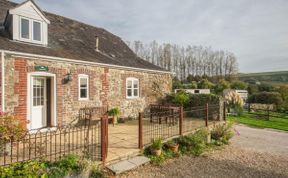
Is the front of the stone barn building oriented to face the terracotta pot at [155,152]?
yes

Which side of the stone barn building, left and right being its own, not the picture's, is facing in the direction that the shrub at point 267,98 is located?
left

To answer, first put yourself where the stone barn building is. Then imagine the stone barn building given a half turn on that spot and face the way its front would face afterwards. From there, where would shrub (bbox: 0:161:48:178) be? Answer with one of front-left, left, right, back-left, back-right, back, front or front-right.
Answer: back-left

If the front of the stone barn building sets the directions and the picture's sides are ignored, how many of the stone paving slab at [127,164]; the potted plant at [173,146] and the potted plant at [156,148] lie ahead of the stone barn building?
3

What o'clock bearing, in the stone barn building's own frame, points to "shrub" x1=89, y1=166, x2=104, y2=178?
The shrub is roughly at 1 o'clock from the stone barn building.

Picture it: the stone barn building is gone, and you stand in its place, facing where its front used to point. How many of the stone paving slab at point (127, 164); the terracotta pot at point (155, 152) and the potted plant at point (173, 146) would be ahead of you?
3

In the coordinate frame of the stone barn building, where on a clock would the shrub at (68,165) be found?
The shrub is roughly at 1 o'clock from the stone barn building.

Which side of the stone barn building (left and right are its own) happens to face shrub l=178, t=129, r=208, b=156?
front

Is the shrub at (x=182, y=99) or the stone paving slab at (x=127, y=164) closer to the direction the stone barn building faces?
the stone paving slab

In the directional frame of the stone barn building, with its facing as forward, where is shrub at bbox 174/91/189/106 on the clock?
The shrub is roughly at 10 o'clock from the stone barn building.

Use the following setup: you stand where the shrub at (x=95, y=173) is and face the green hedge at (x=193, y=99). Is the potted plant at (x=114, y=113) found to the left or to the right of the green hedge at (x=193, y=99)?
left

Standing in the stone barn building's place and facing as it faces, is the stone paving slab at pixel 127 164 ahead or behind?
ahead

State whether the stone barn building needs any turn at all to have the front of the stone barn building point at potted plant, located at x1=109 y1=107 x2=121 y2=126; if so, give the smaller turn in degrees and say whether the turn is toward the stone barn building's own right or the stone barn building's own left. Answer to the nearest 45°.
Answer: approximately 45° to the stone barn building's own left

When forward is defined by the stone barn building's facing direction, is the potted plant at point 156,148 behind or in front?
in front

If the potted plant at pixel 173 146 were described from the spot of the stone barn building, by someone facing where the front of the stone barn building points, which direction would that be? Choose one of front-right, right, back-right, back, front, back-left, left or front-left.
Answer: front
